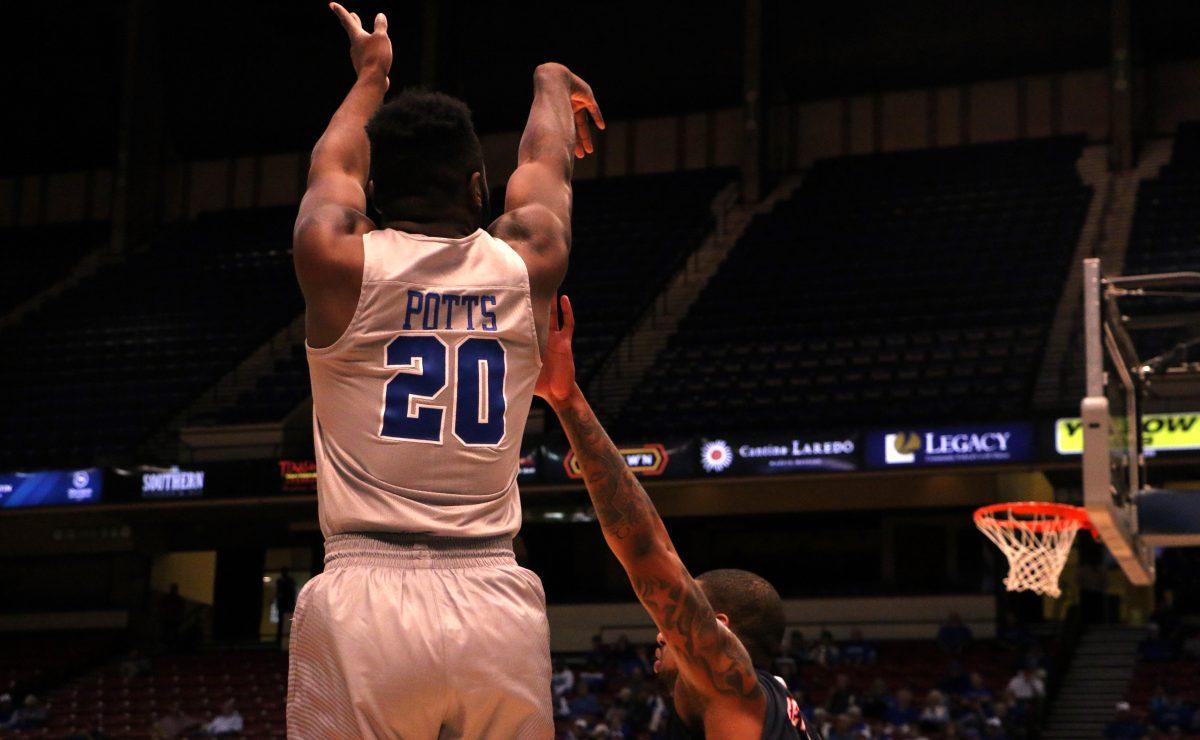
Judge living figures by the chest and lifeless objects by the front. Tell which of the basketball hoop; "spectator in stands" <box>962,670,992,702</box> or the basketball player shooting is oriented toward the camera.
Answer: the spectator in stands

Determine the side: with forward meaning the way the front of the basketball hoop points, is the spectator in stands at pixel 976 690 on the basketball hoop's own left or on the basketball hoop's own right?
on the basketball hoop's own right

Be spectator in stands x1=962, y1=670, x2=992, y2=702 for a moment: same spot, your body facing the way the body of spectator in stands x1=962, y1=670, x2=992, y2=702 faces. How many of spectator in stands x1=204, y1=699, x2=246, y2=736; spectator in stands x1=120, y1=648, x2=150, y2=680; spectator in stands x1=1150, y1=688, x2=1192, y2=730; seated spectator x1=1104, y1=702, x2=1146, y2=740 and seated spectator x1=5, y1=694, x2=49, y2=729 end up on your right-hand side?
3

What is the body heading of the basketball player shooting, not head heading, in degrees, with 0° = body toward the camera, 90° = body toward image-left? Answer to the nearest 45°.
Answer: approximately 180°

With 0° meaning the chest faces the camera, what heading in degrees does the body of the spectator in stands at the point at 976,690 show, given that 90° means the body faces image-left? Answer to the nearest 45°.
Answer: approximately 0°

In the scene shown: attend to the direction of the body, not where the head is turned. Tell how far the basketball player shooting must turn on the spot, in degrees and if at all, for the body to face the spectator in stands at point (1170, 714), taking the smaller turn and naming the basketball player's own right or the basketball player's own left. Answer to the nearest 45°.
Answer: approximately 45° to the basketball player's own right

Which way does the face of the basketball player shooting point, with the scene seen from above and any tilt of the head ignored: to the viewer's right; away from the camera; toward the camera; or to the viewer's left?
away from the camera

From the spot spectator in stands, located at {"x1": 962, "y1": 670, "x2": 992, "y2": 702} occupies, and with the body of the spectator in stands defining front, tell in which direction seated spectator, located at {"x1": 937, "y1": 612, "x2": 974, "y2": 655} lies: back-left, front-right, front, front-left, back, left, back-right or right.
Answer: back

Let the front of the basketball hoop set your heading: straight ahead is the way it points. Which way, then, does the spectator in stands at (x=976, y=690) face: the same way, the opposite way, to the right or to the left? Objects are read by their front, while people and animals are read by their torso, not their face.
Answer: to the left

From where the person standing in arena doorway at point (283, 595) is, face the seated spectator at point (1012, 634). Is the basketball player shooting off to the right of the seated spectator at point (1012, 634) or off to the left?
right

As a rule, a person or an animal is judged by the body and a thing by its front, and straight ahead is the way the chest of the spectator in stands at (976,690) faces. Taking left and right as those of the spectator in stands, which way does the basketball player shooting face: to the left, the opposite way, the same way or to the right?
the opposite way

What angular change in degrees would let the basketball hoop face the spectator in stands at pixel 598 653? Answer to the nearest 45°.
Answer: approximately 45° to its right

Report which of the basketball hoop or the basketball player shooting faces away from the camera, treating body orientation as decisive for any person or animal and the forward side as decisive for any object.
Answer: the basketball player shooting

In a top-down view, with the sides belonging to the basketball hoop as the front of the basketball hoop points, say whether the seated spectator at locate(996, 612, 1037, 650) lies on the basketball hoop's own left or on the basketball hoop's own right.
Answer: on the basketball hoop's own right

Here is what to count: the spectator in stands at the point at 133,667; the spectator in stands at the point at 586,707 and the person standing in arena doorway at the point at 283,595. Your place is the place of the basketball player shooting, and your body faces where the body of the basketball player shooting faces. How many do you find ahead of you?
3

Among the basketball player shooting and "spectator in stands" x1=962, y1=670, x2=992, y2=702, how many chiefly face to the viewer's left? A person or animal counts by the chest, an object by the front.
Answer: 0

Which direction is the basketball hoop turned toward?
to the viewer's left
